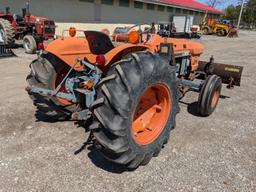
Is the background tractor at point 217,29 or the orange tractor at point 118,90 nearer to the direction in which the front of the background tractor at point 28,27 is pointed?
the orange tractor

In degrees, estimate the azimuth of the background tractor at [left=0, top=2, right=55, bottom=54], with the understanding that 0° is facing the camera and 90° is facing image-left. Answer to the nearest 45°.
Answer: approximately 315°

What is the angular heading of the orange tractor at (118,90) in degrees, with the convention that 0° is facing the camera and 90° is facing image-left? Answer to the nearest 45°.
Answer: approximately 225°

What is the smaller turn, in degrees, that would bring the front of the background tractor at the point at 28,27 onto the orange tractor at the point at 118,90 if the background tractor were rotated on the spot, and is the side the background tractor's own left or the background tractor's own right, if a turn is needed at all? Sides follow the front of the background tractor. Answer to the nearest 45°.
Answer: approximately 45° to the background tractor's own right

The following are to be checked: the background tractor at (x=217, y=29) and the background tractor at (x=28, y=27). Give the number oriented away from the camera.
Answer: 0
